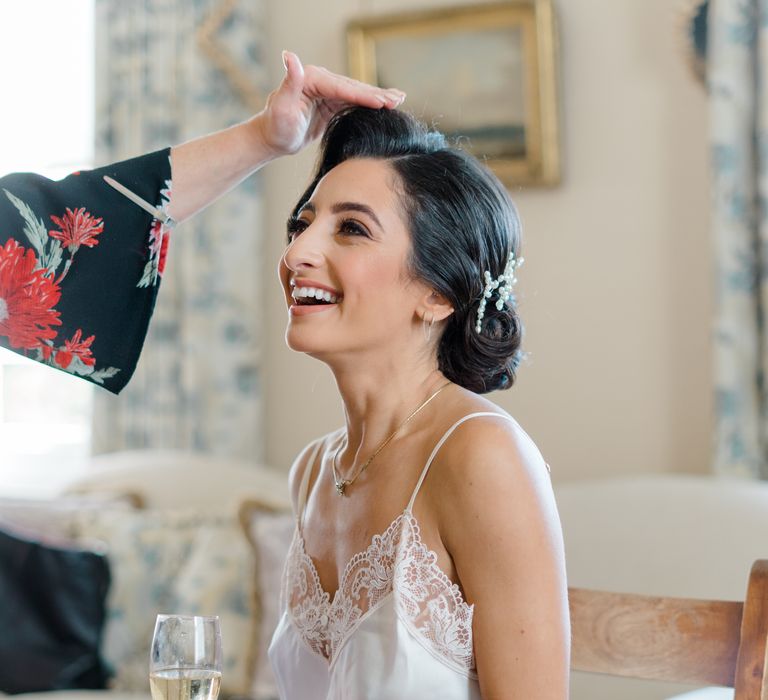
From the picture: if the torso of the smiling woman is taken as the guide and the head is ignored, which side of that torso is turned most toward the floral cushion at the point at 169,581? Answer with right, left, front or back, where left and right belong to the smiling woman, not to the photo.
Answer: right

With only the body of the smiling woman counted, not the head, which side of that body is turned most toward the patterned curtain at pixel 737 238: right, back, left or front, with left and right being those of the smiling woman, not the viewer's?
back

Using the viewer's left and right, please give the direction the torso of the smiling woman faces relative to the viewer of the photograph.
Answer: facing the viewer and to the left of the viewer

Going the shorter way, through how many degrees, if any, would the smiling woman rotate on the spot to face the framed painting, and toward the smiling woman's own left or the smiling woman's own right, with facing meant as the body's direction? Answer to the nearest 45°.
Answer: approximately 135° to the smiling woman's own right

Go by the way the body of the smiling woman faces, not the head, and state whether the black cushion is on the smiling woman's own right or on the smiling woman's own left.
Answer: on the smiling woman's own right

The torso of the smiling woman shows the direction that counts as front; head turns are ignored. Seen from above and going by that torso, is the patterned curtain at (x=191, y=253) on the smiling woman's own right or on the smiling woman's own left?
on the smiling woman's own right

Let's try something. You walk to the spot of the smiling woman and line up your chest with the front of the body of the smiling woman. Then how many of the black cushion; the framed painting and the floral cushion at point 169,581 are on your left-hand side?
0
